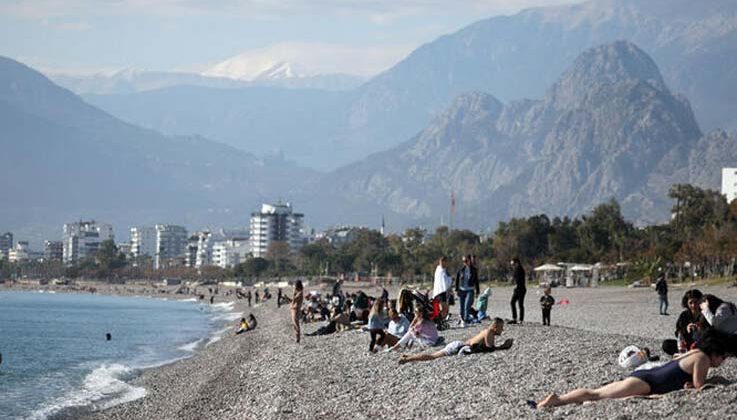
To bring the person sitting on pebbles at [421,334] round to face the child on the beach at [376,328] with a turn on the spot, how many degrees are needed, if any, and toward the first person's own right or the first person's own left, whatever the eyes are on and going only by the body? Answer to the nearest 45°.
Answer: approximately 45° to the first person's own right

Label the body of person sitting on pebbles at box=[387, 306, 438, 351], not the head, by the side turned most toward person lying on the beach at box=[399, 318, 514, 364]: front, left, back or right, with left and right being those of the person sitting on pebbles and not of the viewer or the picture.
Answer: left

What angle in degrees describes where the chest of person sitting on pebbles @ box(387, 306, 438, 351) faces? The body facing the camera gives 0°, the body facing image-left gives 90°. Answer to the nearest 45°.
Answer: approximately 90°

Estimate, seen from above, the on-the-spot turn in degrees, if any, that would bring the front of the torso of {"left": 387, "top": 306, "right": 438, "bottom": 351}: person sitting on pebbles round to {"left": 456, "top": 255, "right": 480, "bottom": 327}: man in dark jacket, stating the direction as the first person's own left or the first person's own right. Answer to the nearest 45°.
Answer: approximately 90° to the first person's own right

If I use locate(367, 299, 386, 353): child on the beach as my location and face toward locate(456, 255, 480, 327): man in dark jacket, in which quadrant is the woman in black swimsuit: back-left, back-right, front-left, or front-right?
back-right

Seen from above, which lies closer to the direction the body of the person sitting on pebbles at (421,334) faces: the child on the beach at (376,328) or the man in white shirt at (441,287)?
the child on the beach

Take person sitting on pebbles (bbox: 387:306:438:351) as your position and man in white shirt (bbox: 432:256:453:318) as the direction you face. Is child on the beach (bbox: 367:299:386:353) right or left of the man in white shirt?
left
